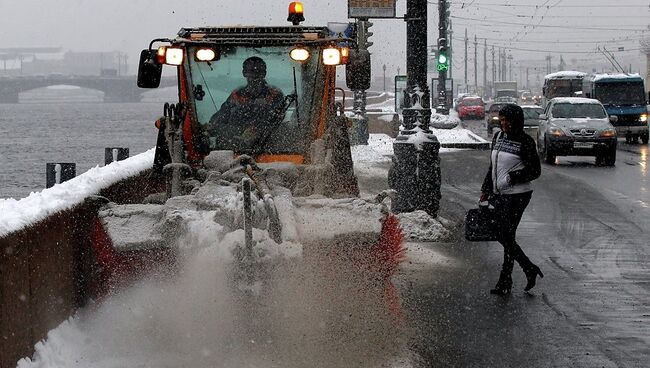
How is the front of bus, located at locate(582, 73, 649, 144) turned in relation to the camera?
facing the viewer

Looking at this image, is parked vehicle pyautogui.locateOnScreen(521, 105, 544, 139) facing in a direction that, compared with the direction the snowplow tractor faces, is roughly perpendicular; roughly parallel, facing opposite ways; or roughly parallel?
roughly parallel

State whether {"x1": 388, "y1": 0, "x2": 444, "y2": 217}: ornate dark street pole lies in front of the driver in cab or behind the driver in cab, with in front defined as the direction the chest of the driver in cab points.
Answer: behind

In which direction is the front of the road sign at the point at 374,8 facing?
toward the camera

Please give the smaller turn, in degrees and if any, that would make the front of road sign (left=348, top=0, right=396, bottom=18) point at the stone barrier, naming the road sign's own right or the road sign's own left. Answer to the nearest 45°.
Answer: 0° — it already faces it

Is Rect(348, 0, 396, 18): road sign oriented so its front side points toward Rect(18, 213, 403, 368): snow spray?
yes

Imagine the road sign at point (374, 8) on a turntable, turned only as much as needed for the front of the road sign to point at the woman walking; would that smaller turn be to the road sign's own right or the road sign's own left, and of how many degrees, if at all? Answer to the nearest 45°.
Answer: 0° — it already faces them

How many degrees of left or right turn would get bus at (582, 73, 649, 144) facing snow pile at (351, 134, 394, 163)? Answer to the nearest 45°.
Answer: approximately 45° to its right

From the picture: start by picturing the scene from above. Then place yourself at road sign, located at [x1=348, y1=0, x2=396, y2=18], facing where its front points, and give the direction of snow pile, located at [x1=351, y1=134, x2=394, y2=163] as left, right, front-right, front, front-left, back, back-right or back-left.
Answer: back
